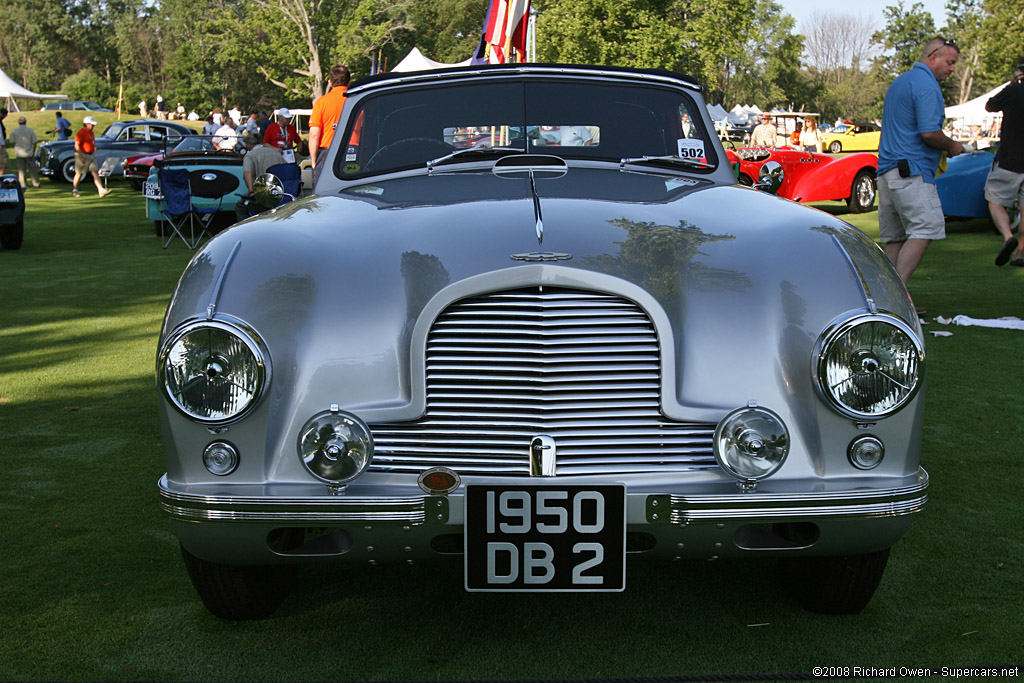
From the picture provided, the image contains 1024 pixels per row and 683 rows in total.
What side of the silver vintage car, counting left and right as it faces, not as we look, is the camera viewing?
front

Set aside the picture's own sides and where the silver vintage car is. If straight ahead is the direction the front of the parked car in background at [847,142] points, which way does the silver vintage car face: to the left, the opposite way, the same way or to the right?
to the left

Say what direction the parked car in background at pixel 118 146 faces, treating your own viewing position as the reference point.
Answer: facing the viewer and to the left of the viewer

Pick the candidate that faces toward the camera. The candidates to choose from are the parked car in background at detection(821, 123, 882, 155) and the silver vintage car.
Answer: the silver vintage car

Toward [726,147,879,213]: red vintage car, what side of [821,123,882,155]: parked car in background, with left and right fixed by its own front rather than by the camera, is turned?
left

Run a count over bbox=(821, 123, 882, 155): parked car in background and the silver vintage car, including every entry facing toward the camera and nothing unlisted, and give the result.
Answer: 1

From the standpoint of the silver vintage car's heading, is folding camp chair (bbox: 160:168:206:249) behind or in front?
behind

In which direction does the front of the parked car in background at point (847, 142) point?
to the viewer's left
